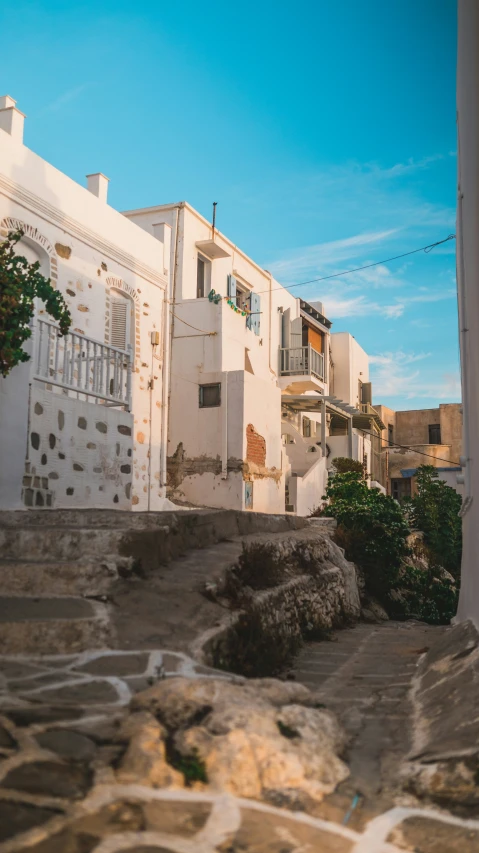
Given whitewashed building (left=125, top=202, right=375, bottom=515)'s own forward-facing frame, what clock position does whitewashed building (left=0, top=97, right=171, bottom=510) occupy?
whitewashed building (left=0, top=97, right=171, bottom=510) is roughly at 2 o'clock from whitewashed building (left=125, top=202, right=375, bottom=515).

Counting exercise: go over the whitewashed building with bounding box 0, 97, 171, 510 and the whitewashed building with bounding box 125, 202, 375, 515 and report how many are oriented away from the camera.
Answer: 0

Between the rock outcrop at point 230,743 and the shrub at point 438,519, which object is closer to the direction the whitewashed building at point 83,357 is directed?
the rock outcrop

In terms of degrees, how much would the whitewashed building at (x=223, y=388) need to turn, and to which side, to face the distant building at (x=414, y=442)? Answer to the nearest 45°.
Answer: approximately 90° to its left

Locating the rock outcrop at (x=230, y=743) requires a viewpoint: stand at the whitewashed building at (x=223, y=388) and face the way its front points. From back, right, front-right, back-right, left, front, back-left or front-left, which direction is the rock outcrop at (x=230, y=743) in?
front-right

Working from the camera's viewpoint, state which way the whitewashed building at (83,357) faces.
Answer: facing the viewer and to the right of the viewer

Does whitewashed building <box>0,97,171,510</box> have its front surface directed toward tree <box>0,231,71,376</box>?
no

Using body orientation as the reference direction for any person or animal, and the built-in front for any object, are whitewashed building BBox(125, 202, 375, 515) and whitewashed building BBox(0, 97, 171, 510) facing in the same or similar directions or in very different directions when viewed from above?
same or similar directions

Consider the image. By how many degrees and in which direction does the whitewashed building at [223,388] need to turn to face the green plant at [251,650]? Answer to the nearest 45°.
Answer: approximately 45° to its right

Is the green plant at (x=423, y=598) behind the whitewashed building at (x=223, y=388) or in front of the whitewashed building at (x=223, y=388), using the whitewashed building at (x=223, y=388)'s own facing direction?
in front

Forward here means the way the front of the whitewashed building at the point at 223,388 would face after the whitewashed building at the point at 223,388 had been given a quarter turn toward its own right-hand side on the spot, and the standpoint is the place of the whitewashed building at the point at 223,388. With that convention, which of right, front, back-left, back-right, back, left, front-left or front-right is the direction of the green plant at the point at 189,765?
front-left
